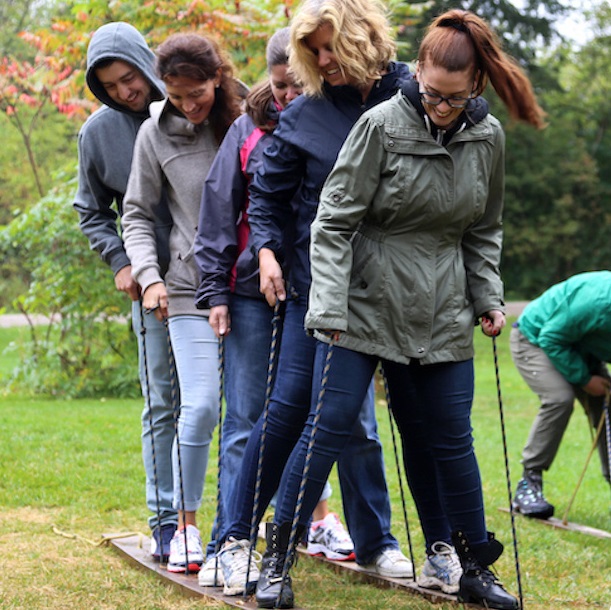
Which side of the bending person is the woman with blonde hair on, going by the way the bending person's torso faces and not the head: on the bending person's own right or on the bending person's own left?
on the bending person's own right

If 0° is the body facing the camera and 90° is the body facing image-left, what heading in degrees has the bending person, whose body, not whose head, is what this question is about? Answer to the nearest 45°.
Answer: approximately 270°

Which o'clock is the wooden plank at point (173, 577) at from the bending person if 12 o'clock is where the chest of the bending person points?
The wooden plank is roughly at 4 o'clock from the bending person.

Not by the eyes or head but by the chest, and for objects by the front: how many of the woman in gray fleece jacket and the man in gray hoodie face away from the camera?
0

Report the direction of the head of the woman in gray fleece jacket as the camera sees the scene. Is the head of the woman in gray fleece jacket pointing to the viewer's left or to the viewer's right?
to the viewer's left

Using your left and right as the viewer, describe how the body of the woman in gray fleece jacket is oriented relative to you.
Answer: facing the viewer and to the right of the viewer

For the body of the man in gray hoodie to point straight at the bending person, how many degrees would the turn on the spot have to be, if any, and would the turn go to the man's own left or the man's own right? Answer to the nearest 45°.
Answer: approximately 90° to the man's own left

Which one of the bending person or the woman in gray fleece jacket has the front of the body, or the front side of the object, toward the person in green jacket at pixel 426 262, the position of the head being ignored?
the woman in gray fleece jacket
